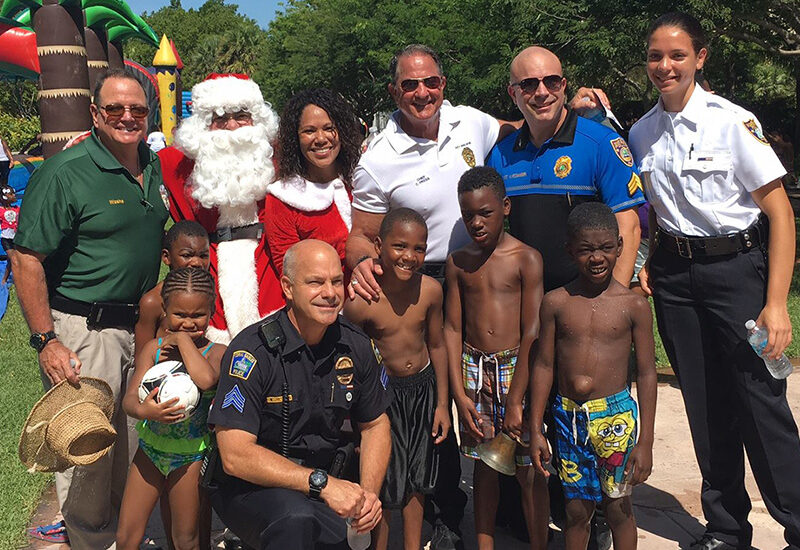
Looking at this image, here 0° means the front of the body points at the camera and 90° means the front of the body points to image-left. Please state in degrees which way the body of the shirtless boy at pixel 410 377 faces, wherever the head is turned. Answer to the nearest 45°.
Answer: approximately 0°

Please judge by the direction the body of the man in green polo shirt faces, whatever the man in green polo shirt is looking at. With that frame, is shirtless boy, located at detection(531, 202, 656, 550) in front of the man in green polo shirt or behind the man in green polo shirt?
in front

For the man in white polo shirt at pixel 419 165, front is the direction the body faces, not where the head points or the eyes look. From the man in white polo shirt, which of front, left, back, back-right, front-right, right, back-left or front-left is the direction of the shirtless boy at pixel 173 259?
right

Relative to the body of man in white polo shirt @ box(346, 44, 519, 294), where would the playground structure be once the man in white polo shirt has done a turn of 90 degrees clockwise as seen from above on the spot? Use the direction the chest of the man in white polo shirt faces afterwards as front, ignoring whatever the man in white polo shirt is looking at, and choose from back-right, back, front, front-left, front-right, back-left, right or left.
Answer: front-right

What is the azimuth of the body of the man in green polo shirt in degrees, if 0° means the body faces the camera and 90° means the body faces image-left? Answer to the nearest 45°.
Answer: approximately 315°

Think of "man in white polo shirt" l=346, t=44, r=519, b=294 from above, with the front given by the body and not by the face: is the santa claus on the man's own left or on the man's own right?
on the man's own right
